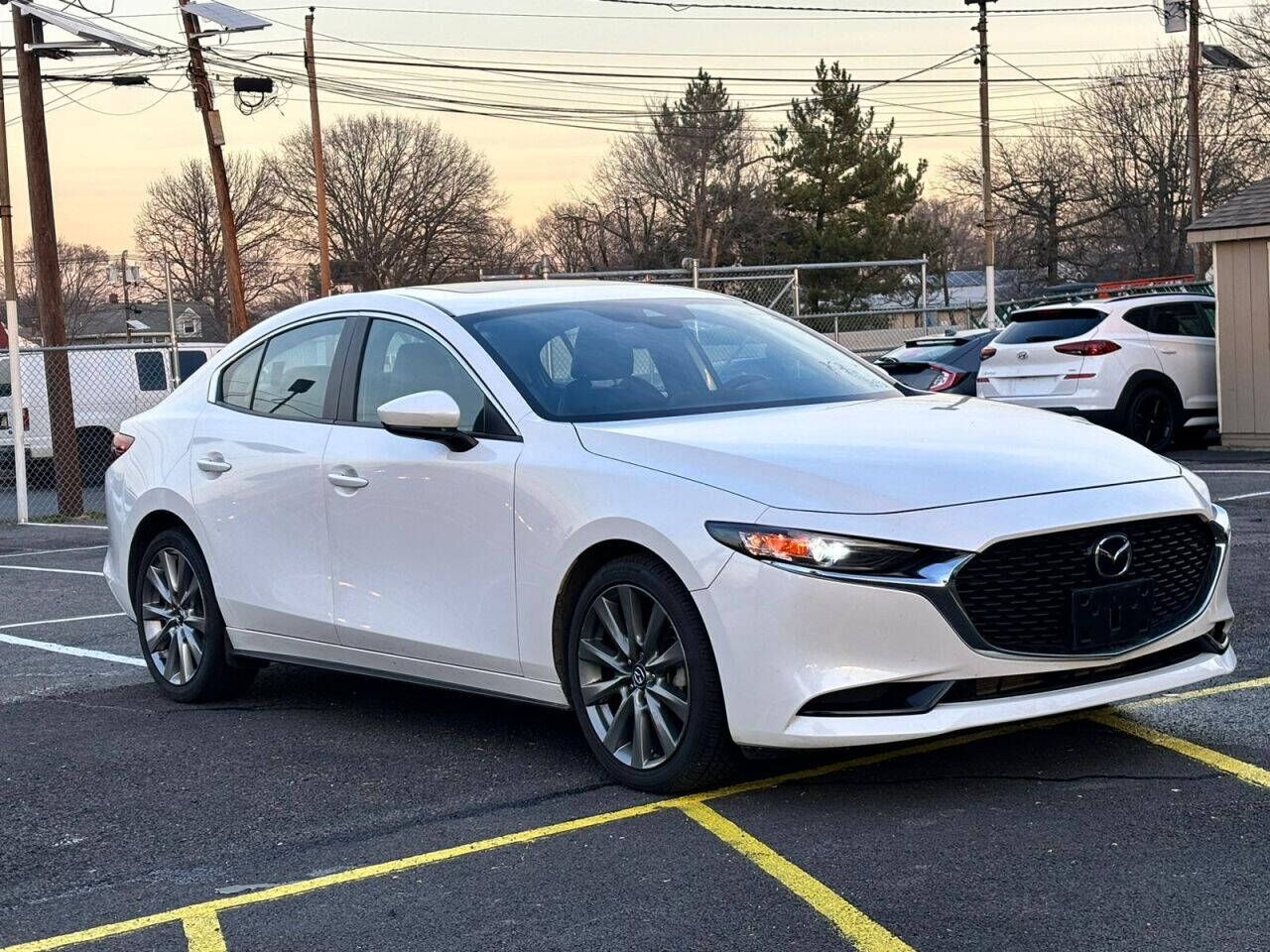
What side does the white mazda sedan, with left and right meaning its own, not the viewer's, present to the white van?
back

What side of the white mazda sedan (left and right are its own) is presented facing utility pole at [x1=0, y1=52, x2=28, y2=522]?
back

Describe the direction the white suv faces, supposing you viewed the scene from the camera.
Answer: facing away from the viewer and to the right of the viewer

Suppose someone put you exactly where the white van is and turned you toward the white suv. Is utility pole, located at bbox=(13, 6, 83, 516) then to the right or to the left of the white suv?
right

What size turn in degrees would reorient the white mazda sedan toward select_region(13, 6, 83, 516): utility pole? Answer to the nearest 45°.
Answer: approximately 180°

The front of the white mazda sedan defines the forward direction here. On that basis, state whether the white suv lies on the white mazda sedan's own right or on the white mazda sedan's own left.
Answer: on the white mazda sedan's own left

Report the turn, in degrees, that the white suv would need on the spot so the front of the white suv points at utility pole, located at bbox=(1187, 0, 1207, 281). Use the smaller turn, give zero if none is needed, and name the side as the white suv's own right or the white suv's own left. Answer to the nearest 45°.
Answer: approximately 45° to the white suv's own left

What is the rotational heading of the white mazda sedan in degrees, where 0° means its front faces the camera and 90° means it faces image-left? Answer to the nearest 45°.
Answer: approximately 315°

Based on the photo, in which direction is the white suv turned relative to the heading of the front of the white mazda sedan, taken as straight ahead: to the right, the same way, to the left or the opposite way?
to the left

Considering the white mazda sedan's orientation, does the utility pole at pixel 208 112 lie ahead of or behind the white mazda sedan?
behind

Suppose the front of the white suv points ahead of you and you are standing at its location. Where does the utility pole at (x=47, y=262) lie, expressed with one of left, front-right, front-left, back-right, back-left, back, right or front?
back-left
